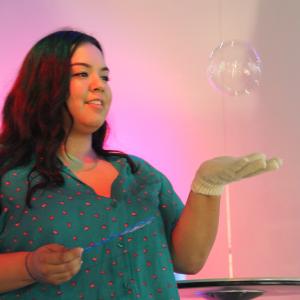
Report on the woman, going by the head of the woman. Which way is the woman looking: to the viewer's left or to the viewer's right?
to the viewer's right

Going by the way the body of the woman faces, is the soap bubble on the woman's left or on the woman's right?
on the woman's left

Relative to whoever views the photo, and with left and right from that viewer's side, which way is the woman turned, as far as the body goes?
facing the viewer and to the right of the viewer
